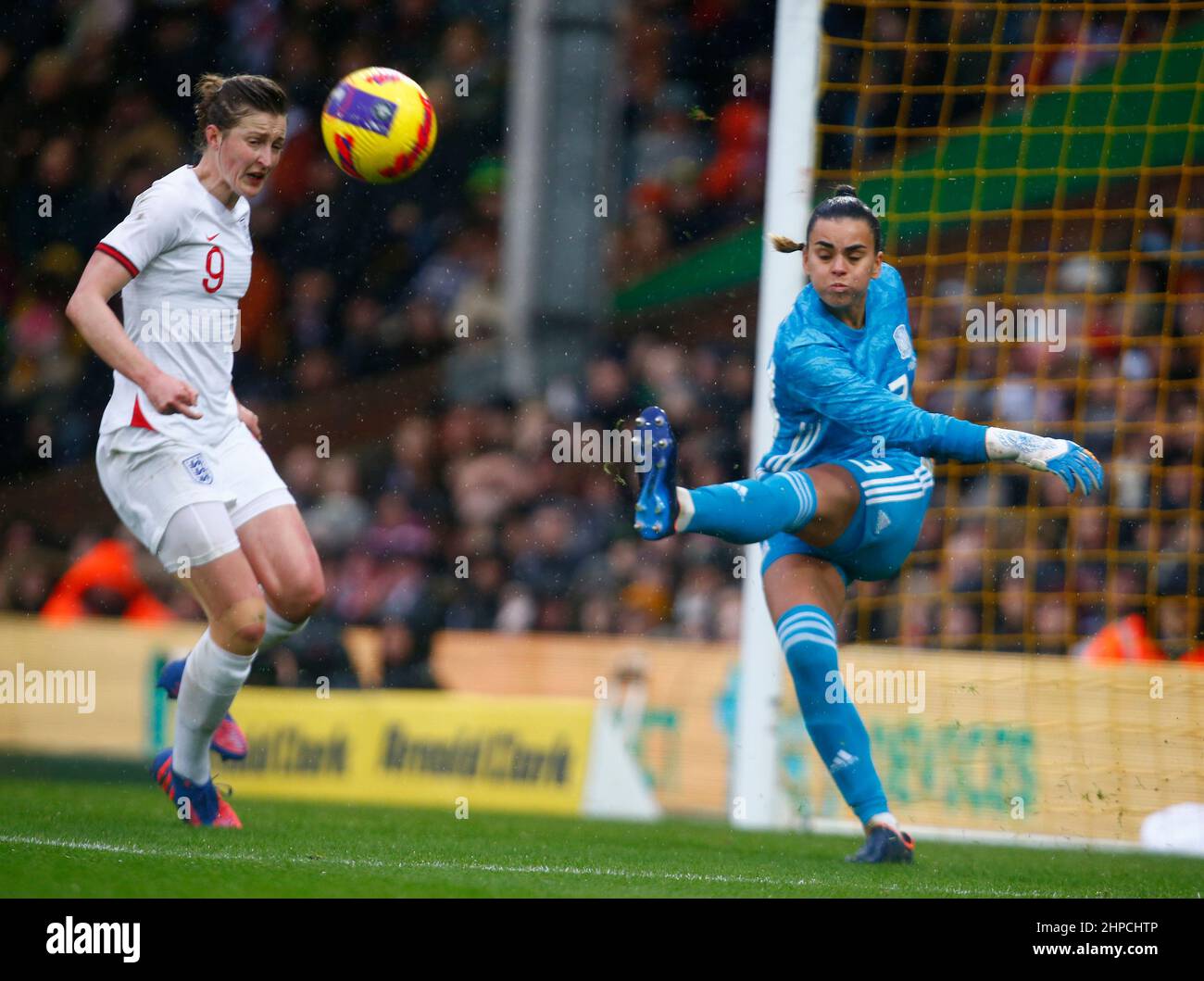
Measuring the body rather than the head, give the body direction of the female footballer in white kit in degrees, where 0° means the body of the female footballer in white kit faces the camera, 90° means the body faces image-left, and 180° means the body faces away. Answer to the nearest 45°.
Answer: approximately 315°

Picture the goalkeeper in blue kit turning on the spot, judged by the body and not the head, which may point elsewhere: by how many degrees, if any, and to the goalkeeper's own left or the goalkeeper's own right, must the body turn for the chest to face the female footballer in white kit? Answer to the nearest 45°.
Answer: approximately 90° to the goalkeeper's own right

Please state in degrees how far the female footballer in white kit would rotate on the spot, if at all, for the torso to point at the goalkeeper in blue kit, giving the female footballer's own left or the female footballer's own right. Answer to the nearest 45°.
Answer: approximately 45° to the female footballer's own left

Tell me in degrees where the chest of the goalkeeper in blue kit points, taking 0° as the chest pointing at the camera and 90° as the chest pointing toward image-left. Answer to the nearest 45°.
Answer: approximately 0°
